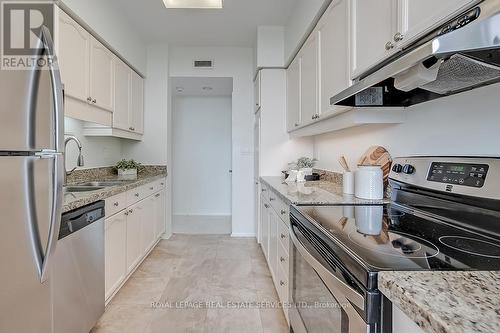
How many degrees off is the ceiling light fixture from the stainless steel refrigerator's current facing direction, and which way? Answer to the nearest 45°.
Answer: approximately 90° to its left

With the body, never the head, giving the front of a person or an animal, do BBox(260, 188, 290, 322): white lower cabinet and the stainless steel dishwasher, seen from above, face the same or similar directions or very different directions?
very different directions

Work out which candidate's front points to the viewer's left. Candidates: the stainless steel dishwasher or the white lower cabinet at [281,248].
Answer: the white lower cabinet

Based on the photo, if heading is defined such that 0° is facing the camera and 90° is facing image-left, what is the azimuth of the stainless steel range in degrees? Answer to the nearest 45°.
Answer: approximately 45°

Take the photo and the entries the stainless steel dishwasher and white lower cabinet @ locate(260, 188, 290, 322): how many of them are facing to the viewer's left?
1

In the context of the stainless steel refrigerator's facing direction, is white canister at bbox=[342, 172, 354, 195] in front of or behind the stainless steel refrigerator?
in front

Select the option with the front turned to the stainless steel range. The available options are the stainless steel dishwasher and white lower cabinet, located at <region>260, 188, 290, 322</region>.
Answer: the stainless steel dishwasher

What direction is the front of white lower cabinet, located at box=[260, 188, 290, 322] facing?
to the viewer's left

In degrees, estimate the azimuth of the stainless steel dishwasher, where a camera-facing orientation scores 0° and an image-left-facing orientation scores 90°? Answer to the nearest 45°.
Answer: approximately 315°

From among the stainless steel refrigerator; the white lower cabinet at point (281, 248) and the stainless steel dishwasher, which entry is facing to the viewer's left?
the white lower cabinet

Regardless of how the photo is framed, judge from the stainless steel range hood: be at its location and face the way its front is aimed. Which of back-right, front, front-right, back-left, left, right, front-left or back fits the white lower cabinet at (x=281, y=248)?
right

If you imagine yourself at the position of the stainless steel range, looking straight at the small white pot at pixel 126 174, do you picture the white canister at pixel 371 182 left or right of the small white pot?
right

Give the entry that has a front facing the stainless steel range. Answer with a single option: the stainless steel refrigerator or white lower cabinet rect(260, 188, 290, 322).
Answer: the stainless steel refrigerator

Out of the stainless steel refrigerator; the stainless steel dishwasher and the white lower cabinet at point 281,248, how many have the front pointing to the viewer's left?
1
